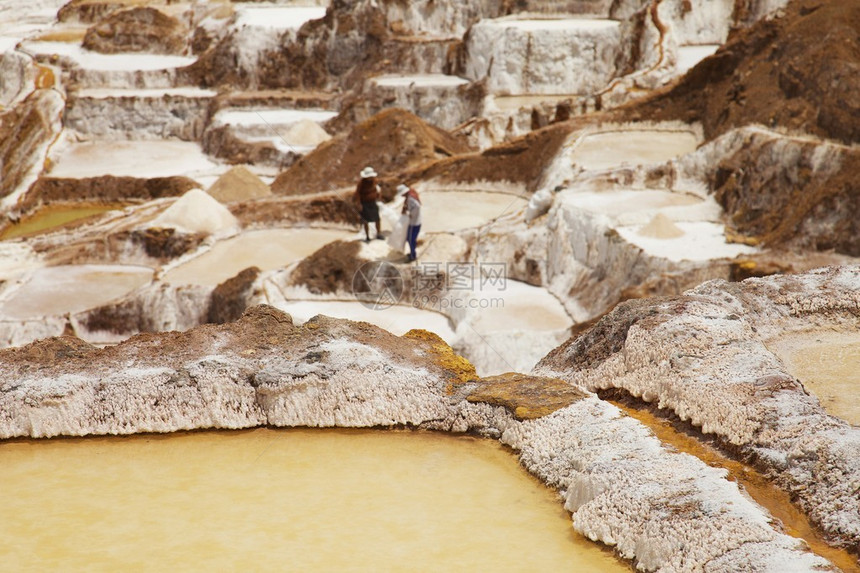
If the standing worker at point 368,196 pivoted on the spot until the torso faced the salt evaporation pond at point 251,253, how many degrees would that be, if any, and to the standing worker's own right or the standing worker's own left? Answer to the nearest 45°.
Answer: approximately 135° to the standing worker's own right

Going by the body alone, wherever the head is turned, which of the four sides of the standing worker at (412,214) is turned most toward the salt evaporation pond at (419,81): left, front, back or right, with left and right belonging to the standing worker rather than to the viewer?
right

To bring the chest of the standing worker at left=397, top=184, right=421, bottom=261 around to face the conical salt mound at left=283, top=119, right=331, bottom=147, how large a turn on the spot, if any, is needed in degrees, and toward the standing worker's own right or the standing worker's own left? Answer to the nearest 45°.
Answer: approximately 90° to the standing worker's own right

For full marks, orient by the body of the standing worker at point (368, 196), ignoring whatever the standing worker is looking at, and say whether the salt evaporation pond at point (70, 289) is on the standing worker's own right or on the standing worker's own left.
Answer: on the standing worker's own right

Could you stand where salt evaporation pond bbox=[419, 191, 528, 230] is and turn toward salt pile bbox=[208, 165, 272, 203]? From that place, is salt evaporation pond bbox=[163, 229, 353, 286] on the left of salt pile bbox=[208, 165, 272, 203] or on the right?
left

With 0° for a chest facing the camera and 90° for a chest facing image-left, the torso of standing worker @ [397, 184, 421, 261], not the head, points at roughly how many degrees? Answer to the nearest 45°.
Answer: approximately 90°
